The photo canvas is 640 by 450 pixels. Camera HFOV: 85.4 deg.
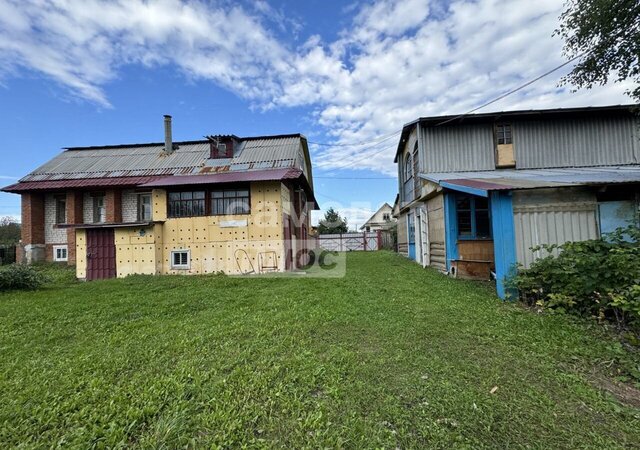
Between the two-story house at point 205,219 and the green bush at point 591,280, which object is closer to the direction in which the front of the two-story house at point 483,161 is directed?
the two-story house

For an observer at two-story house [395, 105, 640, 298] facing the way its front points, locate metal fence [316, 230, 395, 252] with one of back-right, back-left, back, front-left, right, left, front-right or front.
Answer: front-right

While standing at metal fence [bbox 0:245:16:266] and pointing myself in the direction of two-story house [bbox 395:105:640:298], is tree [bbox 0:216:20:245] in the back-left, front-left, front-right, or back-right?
back-left

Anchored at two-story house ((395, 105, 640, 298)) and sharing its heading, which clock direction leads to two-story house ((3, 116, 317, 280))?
two-story house ((3, 116, 317, 280)) is roughly at 11 o'clock from two-story house ((395, 105, 640, 298)).

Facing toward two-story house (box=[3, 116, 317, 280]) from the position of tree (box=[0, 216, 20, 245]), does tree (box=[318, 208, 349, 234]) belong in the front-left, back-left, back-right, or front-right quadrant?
front-left

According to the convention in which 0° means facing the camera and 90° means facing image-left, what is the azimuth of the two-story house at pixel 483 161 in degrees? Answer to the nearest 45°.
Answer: approximately 90°

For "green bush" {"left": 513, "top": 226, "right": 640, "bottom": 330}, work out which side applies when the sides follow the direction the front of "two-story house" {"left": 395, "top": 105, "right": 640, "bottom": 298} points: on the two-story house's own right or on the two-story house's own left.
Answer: on the two-story house's own left

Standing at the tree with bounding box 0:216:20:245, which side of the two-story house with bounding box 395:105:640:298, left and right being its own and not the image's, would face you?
front

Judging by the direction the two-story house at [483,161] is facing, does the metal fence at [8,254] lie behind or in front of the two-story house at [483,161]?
in front
